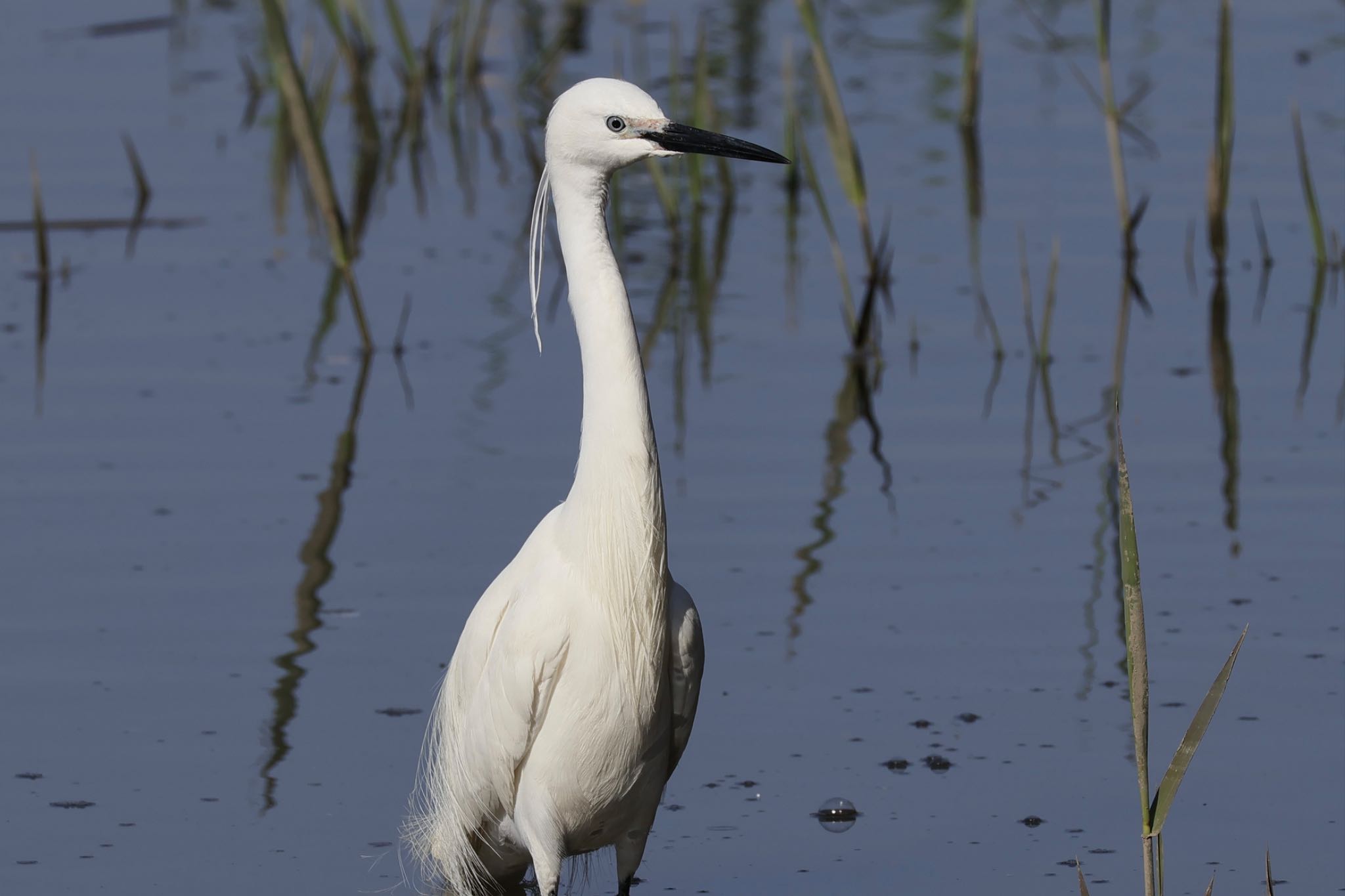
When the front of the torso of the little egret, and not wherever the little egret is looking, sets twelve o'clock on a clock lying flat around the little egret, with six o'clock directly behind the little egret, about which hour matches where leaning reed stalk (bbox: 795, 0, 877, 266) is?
The leaning reed stalk is roughly at 8 o'clock from the little egret.

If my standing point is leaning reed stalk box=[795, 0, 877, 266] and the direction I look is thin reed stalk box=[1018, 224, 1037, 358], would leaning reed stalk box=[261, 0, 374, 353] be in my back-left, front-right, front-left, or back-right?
back-right

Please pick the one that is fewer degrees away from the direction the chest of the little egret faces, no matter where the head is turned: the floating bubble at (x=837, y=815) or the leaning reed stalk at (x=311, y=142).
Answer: the floating bubble

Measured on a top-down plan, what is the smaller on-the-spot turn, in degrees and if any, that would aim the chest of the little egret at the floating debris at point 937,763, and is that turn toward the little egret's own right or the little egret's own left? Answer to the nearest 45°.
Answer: approximately 90° to the little egret's own left

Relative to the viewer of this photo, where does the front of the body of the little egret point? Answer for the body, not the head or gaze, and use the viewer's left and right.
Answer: facing the viewer and to the right of the viewer

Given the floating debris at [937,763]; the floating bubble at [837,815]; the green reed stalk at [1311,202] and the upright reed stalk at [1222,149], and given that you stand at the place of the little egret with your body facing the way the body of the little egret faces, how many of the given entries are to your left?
4

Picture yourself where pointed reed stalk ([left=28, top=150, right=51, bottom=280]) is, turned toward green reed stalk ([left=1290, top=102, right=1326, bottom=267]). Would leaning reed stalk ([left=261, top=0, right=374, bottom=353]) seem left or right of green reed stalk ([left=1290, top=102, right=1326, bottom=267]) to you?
right

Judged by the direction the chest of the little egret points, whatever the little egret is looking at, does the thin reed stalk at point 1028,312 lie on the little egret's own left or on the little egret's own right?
on the little egret's own left

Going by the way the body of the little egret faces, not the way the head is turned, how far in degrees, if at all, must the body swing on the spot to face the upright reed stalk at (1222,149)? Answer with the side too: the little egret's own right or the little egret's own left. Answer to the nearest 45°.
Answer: approximately 90° to the little egret's own left

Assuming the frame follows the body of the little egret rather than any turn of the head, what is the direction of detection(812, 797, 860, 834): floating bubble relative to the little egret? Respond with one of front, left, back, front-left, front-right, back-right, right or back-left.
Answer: left
